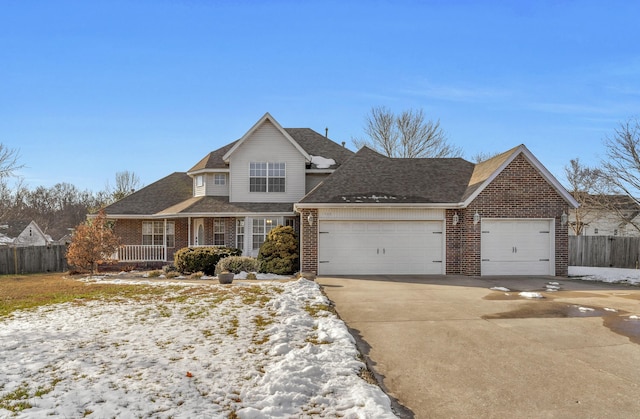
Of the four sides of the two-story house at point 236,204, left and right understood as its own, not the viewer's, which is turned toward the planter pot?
front

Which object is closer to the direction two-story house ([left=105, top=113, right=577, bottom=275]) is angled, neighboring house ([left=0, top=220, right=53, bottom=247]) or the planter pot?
the planter pot

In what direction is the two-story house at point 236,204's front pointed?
toward the camera

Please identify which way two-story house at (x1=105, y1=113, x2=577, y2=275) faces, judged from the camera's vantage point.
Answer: facing the viewer

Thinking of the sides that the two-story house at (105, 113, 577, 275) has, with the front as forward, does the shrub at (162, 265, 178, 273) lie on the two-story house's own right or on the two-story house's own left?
on the two-story house's own right

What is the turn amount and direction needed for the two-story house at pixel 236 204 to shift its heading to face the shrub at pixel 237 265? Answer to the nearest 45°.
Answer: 0° — it already faces it

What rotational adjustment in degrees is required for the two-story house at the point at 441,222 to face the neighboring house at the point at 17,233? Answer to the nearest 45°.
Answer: approximately 135° to its right
